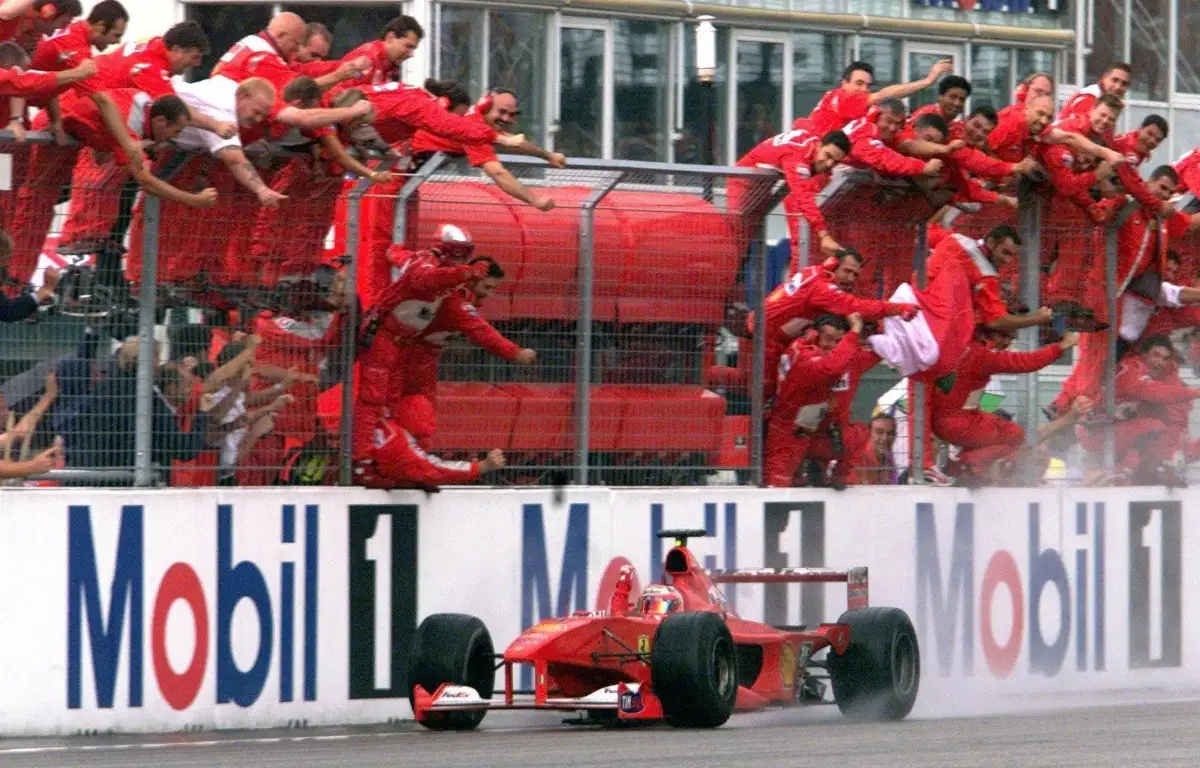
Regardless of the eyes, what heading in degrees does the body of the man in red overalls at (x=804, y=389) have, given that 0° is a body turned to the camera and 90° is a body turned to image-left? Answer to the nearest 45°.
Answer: approximately 315°

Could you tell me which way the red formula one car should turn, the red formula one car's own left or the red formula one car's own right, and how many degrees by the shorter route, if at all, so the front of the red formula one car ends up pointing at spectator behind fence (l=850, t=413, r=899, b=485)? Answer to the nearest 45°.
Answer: approximately 180°

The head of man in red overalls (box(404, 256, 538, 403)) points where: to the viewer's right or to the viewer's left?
to the viewer's right
